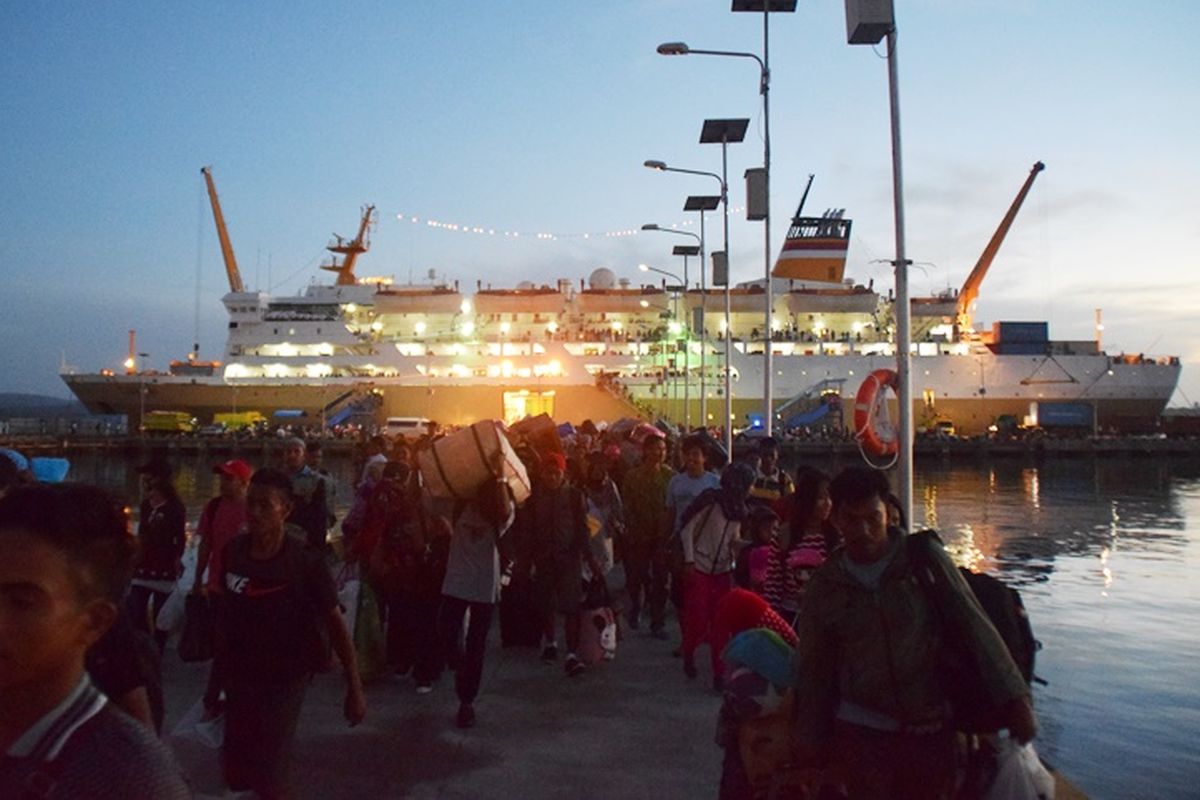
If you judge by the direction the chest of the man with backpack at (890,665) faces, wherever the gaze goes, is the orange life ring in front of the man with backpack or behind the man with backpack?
behind

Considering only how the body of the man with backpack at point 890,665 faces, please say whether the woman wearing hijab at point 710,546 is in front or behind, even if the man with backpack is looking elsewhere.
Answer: behind

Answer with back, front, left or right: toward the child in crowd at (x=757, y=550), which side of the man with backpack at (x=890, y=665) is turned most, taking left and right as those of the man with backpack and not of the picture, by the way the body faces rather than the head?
back

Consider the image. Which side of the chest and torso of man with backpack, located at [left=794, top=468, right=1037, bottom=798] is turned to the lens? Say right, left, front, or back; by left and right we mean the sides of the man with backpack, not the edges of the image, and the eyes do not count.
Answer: front

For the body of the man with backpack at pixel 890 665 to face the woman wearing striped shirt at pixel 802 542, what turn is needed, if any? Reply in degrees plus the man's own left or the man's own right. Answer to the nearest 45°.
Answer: approximately 180°

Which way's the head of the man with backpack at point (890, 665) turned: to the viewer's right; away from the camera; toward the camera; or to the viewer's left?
toward the camera

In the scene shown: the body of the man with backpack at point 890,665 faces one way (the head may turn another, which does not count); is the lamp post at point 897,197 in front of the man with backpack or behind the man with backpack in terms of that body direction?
behind
